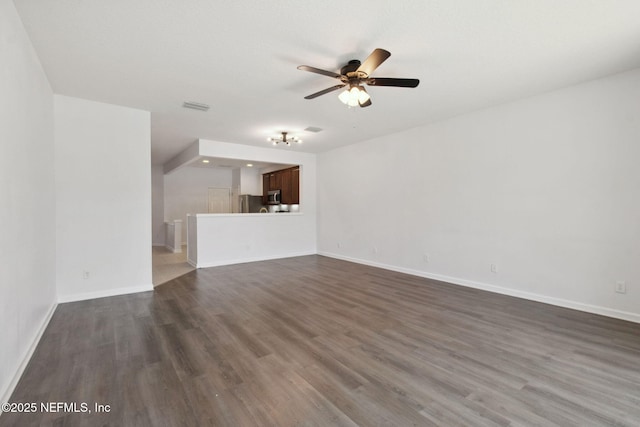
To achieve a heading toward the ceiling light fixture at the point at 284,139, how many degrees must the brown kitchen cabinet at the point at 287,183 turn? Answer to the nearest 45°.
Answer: approximately 45° to its left

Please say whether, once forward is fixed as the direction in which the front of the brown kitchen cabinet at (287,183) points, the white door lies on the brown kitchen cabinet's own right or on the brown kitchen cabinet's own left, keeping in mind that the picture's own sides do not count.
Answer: on the brown kitchen cabinet's own right

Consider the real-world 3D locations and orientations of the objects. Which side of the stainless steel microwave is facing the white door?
right

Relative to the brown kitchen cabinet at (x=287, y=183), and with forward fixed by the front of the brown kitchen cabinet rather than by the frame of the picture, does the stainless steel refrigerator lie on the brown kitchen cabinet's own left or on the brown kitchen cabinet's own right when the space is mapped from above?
on the brown kitchen cabinet's own right

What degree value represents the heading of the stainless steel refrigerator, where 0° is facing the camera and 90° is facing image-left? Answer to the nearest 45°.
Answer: approximately 45°

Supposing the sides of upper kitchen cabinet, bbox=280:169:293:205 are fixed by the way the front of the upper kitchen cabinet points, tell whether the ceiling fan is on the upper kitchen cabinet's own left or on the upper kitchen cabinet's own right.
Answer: on the upper kitchen cabinet's own left

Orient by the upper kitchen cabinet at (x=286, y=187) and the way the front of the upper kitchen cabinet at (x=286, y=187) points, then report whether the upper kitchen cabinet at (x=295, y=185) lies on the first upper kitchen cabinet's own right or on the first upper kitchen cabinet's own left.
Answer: on the first upper kitchen cabinet's own left

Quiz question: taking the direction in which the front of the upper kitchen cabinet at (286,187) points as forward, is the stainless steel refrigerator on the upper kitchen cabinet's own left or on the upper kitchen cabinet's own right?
on the upper kitchen cabinet's own right
